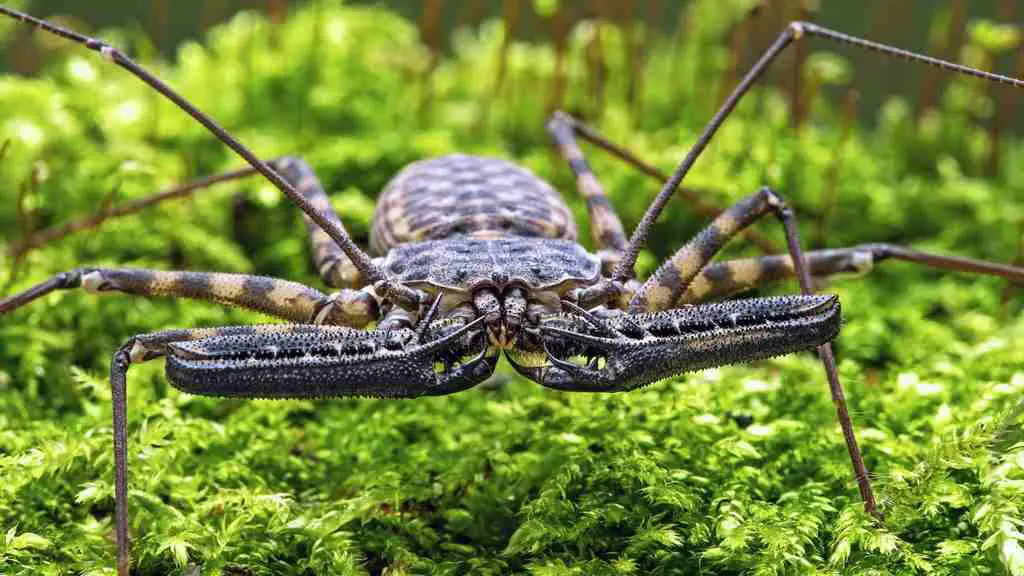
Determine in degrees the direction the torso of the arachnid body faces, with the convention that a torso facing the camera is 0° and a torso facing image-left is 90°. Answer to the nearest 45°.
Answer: approximately 0°
